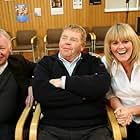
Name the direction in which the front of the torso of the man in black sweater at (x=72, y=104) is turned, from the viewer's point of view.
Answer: toward the camera

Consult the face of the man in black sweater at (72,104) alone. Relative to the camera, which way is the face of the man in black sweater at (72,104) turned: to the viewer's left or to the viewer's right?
to the viewer's left

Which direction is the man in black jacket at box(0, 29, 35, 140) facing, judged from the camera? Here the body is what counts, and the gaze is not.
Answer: toward the camera

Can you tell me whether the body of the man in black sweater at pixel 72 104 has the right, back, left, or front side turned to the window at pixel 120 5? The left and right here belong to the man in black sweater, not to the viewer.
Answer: back

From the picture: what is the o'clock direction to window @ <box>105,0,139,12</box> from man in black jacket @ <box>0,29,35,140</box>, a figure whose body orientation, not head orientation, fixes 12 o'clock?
The window is roughly at 7 o'clock from the man in black jacket.

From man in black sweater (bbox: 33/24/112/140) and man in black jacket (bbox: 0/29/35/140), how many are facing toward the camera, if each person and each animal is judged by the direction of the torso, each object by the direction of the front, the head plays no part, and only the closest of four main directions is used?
2

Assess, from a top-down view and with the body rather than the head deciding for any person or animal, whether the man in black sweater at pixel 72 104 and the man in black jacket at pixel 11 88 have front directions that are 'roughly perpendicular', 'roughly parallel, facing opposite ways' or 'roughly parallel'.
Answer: roughly parallel

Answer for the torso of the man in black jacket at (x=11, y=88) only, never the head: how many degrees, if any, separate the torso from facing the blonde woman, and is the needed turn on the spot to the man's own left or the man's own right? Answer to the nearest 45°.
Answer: approximately 90° to the man's own left
